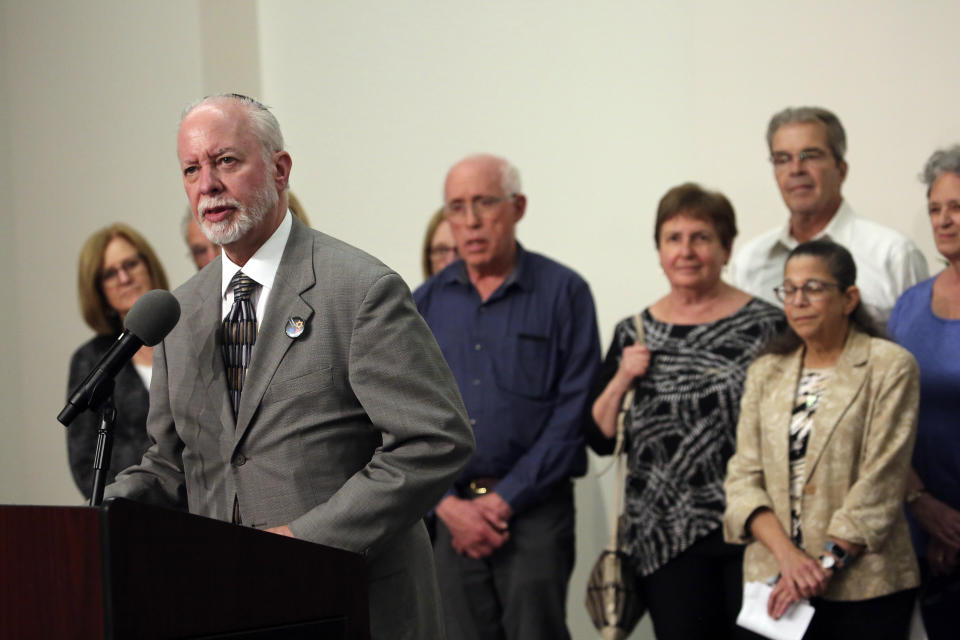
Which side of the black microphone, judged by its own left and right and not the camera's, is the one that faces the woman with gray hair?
front

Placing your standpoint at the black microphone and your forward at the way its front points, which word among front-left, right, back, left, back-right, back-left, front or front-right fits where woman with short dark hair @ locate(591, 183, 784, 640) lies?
front-left

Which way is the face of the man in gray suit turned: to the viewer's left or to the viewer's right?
to the viewer's left

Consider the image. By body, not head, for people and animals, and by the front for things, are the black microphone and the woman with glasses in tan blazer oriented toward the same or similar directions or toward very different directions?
very different directions

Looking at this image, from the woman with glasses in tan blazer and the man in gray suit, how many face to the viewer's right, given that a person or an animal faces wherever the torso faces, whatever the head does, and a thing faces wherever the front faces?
0

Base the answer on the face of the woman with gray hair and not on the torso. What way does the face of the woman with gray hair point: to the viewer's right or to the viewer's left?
to the viewer's left

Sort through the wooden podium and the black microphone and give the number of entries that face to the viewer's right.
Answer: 1

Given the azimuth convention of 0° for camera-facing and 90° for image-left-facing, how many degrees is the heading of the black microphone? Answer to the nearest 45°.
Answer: approximately 270°
